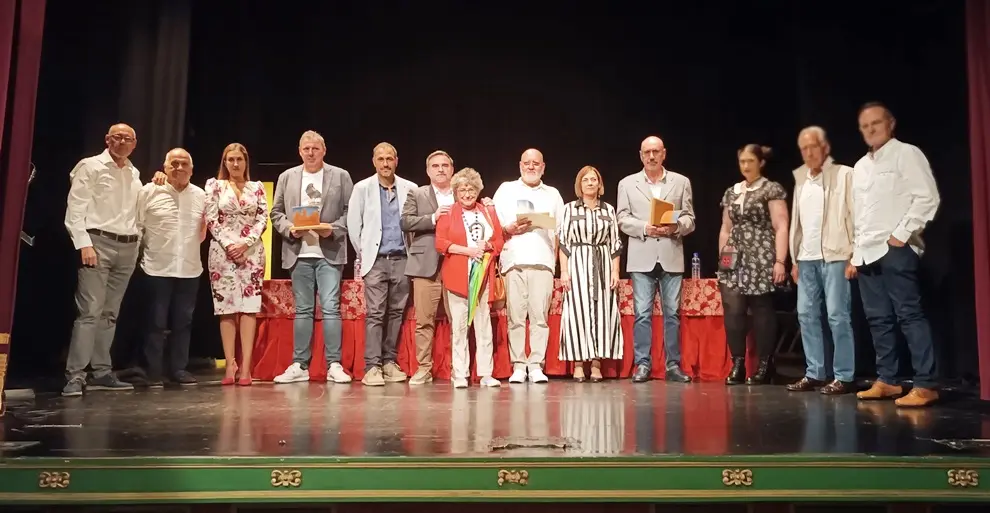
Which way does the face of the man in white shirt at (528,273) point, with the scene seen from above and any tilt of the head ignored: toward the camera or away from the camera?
toward the camera

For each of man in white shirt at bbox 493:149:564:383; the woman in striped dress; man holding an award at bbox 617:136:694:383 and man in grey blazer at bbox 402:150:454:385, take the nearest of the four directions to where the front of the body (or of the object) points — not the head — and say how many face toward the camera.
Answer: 4

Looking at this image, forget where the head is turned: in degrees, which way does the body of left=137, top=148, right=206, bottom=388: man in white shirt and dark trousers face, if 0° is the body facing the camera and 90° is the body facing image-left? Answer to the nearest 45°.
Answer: approximately 0°

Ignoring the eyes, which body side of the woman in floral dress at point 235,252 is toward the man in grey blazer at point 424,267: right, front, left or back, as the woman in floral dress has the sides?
left

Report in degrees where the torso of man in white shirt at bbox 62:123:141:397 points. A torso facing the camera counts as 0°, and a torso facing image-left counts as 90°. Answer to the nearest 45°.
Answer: approximately 315°

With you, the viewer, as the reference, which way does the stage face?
facing the viewer

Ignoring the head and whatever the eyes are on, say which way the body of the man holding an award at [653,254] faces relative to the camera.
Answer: toward the camera

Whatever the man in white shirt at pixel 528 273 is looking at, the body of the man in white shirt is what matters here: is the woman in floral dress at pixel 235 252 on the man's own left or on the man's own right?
on the man's own right

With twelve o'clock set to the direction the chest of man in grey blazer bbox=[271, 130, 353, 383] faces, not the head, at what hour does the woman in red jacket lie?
The woman in red jacket is roughly at 10 o'clock from the man in grey blazer.

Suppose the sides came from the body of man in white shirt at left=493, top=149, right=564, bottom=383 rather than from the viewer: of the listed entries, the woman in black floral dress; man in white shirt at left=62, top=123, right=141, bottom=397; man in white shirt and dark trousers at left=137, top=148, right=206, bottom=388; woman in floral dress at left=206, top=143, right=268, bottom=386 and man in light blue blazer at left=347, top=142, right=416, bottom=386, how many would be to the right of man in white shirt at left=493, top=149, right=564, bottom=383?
4

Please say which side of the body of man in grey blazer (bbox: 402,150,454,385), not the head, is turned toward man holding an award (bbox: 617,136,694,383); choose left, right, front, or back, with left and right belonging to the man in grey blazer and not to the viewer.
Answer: left
